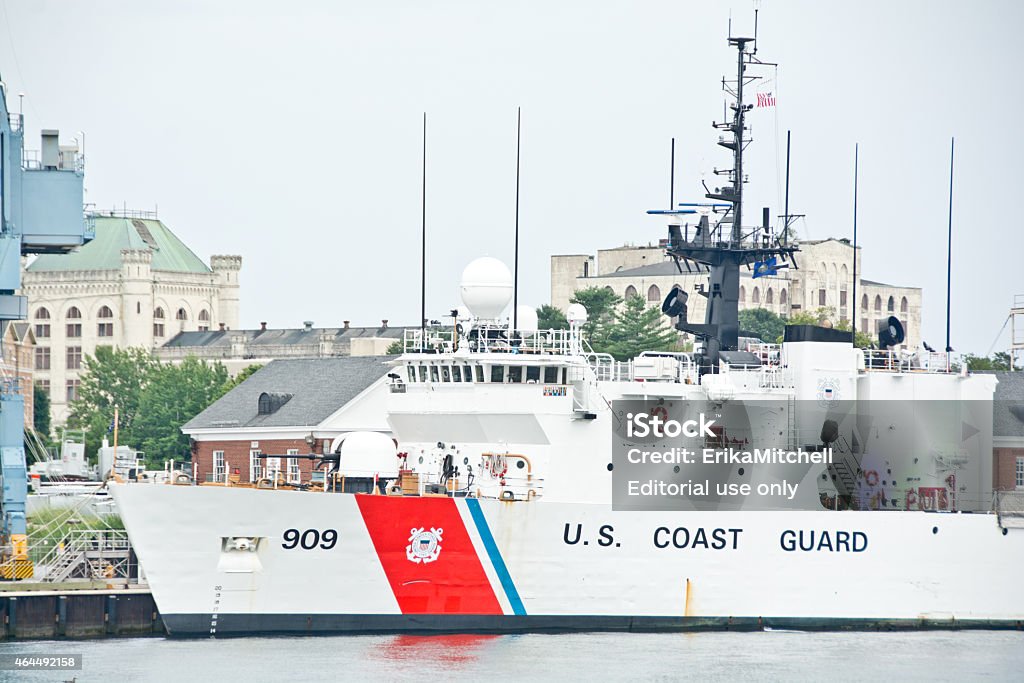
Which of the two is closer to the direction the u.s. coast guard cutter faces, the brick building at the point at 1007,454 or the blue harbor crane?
the blue harbor crane

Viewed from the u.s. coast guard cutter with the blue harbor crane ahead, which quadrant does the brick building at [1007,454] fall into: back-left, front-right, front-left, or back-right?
back-right

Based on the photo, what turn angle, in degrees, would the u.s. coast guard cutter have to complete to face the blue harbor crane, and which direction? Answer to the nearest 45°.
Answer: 0° — it already faces it

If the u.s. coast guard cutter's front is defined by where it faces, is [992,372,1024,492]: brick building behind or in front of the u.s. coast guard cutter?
behind

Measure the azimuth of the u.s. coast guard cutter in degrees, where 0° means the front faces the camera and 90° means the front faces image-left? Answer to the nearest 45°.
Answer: approximately 90°
